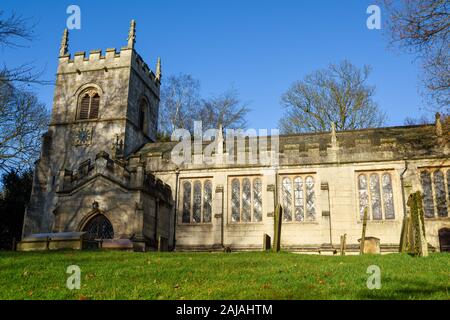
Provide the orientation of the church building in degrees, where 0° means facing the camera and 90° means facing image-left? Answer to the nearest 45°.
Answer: approximately 0°

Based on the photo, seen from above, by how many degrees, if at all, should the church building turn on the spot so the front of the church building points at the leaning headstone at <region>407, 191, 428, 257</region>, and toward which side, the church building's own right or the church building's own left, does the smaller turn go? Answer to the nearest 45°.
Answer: approximately 45° to the church building's own left
